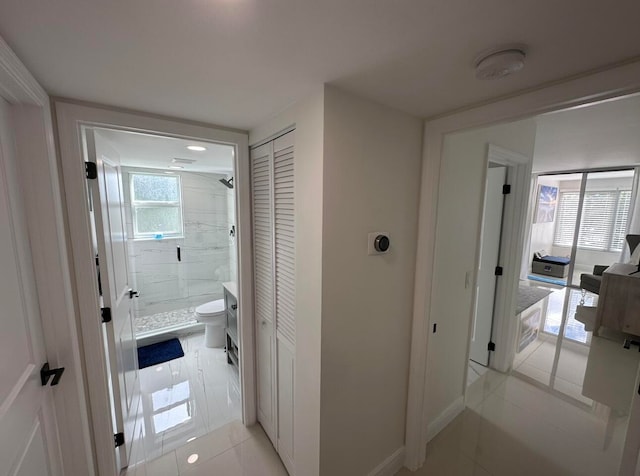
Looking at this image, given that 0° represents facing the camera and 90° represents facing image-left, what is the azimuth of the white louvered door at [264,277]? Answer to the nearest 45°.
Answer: approximately 45°

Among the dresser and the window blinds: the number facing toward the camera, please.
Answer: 1

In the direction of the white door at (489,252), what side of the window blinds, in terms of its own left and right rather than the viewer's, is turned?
front

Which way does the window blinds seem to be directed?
toward the camera

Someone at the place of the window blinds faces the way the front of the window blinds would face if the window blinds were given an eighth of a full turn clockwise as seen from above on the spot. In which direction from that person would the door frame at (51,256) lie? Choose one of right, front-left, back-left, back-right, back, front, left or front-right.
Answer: front-left

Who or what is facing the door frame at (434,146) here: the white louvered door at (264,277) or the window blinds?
the window blinds

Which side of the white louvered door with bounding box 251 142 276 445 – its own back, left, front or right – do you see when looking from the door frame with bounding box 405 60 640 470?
left

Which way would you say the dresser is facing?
to the viewer's left

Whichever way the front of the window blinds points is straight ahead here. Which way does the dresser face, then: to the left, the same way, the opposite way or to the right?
to the right

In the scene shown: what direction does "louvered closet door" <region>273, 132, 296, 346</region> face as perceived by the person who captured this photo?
facing the viewer and to the left of the viewer

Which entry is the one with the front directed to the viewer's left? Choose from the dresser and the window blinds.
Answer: the dresser

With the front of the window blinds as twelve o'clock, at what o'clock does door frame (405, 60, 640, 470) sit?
The door frame is roughly at 12 o'clock from the window blinds.

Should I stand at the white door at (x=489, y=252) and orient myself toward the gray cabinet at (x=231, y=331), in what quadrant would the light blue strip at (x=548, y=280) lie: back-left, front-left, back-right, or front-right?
back-right

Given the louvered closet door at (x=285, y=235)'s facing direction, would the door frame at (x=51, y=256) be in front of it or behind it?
in front

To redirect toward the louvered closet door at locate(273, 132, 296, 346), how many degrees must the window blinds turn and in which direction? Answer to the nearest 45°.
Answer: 0° — it already faces it

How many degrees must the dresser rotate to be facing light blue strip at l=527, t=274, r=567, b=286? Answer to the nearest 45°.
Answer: approximately 90° to its right

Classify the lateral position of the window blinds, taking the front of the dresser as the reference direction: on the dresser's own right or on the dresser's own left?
on the dresser's own right

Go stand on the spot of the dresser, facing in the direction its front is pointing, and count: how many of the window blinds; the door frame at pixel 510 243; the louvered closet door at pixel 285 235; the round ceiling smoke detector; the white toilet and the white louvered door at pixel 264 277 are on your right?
1

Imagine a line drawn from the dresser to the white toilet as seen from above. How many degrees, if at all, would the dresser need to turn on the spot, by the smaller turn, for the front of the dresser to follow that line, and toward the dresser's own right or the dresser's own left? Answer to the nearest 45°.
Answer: approximately 45° to the dresser's own left

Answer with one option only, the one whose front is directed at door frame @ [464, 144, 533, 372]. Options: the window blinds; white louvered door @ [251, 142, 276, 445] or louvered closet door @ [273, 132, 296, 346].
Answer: the window blinds
